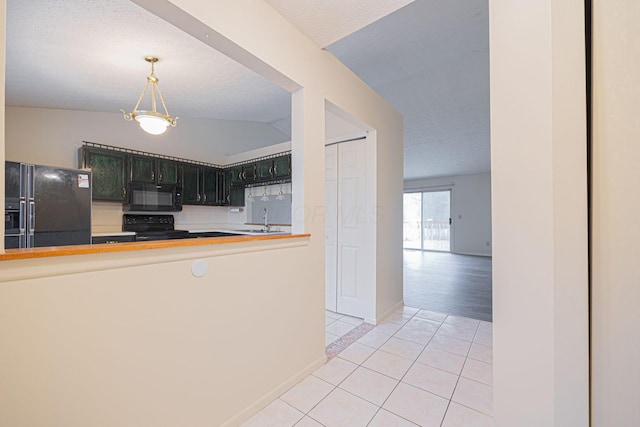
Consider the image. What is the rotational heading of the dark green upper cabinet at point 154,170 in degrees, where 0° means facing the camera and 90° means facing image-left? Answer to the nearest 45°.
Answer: approximately 315°

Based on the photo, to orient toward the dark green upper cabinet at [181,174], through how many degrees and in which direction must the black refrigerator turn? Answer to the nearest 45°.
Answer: approximately 90° to its left

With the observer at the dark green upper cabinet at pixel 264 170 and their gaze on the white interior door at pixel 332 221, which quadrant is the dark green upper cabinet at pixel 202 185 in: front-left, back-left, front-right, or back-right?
back-right

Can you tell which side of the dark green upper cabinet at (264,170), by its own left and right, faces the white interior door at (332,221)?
left

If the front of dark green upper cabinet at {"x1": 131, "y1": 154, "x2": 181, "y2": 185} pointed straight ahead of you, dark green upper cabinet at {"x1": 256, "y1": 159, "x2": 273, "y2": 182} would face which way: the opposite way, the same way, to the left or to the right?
to the right

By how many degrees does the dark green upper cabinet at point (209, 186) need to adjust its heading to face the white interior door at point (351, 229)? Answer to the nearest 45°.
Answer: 0° — it already faces it

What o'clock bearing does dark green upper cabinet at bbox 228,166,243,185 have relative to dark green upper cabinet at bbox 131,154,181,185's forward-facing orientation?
dark green upper cabinet at bbox 228,166,243,185 is roughly at 10 o'clock from dark green upper cabinet at bbox 131,154,181,185.

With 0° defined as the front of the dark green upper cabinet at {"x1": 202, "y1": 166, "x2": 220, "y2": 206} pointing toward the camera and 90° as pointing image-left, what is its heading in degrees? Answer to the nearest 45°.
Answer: approximately 315°

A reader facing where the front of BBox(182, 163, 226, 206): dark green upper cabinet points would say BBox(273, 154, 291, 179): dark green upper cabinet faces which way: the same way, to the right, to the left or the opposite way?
to the right
